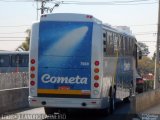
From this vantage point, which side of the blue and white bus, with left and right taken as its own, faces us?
back
